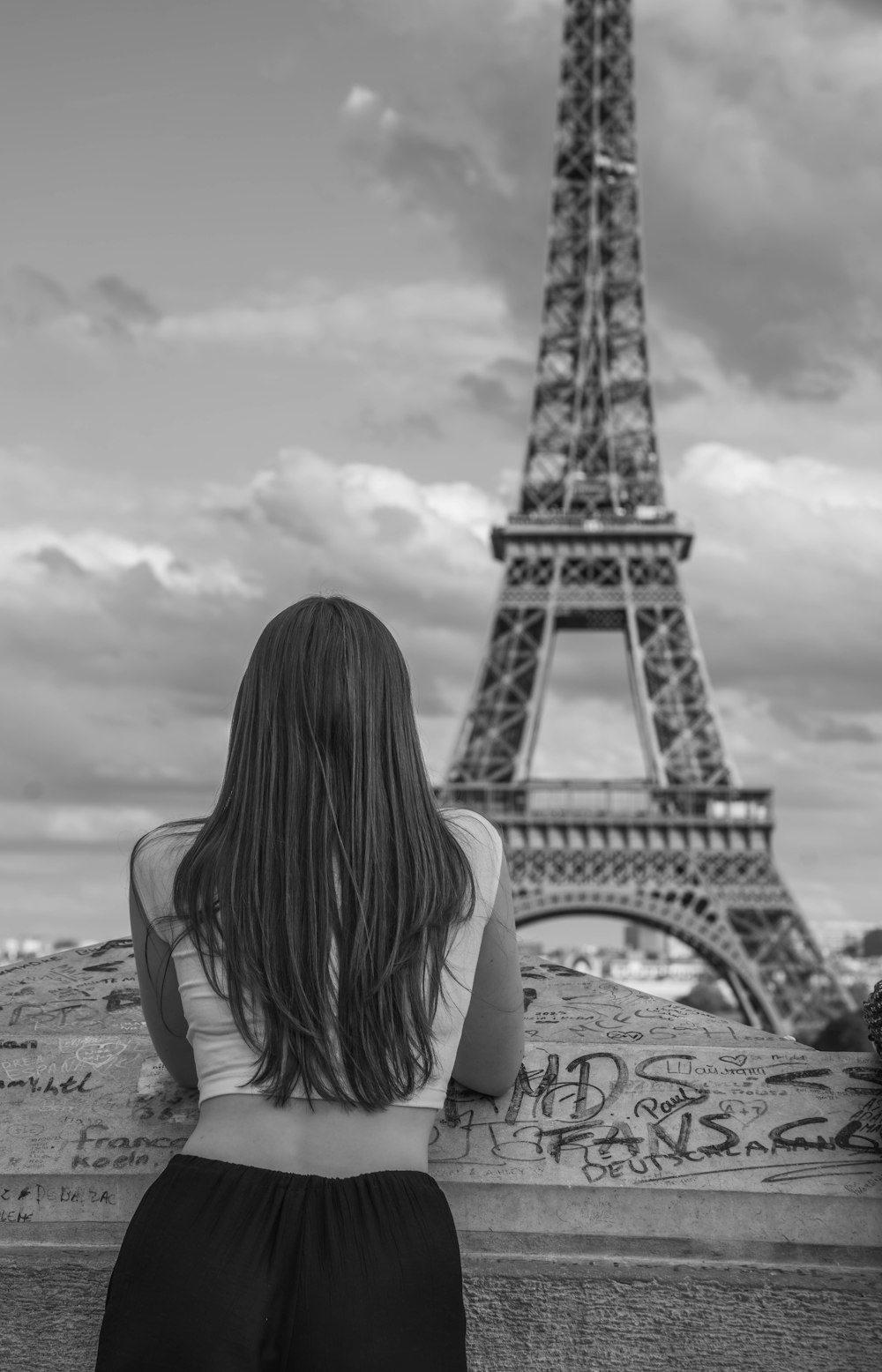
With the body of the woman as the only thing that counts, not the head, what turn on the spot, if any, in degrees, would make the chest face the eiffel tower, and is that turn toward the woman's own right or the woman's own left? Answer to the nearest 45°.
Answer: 0° — they already face it

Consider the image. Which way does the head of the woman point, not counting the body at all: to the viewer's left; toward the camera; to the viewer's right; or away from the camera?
away from the camera

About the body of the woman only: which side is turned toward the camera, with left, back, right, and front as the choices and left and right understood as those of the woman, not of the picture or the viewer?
back

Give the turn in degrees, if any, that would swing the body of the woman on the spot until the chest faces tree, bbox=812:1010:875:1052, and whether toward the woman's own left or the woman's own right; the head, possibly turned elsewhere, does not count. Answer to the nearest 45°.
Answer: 0° — they already face it
